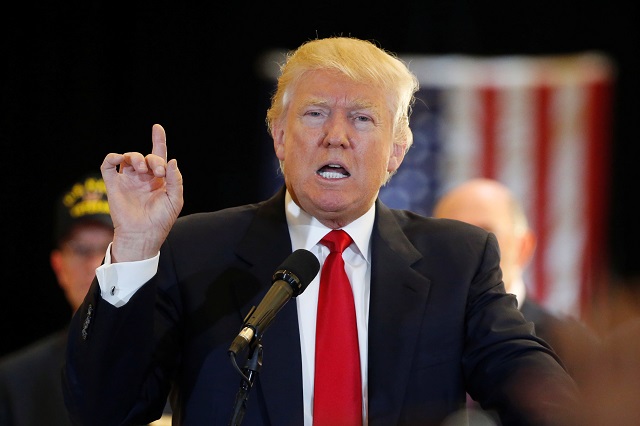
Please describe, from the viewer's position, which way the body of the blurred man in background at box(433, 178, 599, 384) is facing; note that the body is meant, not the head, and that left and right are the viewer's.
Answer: facing the viewer and to the left of the viewer

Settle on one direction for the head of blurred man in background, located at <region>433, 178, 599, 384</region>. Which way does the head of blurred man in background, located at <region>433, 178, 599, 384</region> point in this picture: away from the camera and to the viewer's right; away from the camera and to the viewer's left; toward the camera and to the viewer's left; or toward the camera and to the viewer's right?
toward the camera and to the viewer's left

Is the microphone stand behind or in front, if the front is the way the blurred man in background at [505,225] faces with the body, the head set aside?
in front

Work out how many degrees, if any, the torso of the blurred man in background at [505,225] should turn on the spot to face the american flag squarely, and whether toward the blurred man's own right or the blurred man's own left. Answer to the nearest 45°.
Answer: approximately 135° to the blurred man's own right

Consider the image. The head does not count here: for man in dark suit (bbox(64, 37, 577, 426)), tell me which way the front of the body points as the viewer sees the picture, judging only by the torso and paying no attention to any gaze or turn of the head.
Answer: toward the camera

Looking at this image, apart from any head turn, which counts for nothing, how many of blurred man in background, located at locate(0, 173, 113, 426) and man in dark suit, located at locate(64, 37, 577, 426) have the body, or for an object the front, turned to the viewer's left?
0

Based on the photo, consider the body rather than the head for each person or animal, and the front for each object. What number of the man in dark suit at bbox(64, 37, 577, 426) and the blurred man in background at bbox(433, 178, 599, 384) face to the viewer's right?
0

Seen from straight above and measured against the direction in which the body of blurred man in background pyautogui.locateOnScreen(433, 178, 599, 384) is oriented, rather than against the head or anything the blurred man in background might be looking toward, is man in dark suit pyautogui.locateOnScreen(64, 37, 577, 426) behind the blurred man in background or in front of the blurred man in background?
in front

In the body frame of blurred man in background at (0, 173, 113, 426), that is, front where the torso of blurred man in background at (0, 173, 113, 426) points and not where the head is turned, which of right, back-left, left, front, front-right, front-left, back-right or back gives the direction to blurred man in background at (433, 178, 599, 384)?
front-left

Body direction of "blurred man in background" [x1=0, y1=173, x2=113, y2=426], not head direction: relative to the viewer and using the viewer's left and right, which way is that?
facing the viewer and to the right of the viewer

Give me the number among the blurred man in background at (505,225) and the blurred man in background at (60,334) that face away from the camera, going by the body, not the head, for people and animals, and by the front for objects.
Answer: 0
